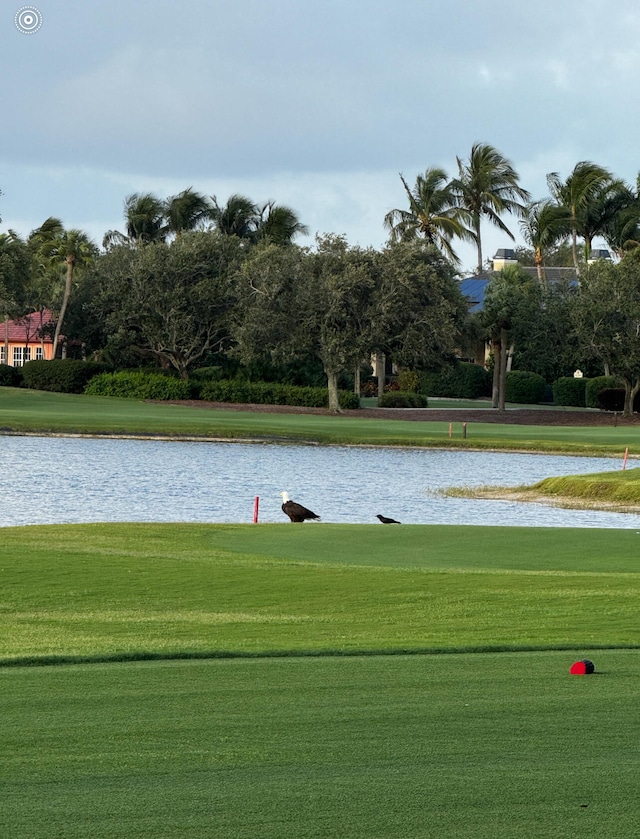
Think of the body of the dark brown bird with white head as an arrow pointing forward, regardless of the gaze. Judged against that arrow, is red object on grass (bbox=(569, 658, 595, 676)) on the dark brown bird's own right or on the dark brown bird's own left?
on the dark brown bird's own left

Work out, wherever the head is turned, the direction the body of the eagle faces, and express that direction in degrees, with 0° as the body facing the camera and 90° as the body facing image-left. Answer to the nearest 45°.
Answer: approximately 90°
